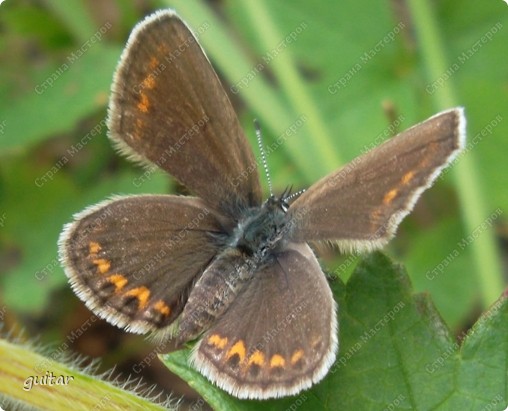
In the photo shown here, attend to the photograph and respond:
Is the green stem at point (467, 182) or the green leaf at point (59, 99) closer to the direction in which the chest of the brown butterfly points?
the green stem

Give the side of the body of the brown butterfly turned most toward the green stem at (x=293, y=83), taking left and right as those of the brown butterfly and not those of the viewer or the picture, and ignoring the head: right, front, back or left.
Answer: front

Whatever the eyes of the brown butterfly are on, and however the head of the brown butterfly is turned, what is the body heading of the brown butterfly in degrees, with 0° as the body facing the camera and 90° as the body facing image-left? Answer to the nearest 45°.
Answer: approximately 225°

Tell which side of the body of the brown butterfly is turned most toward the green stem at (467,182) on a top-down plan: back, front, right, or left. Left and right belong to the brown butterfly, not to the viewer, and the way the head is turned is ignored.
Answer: front

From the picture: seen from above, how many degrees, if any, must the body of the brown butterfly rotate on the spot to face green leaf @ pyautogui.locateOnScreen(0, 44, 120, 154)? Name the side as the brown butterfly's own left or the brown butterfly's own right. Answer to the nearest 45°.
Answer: approximately 45° to the brown butterfly's own left

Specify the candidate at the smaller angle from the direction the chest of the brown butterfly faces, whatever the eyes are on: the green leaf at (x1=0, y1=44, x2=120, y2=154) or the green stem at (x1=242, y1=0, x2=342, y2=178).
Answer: the green stem

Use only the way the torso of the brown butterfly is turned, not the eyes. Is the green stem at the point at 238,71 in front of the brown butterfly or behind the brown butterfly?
in front
